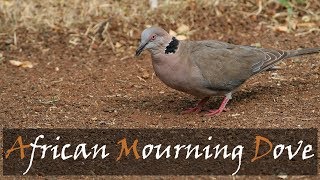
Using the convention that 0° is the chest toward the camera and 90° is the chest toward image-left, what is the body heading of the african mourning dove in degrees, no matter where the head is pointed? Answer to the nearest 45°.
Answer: approximately 90°

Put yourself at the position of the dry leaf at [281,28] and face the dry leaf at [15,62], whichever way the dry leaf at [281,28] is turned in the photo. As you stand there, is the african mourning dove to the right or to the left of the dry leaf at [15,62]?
left

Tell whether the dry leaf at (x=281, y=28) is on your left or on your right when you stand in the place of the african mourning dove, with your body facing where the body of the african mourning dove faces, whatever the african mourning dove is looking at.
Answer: on your right

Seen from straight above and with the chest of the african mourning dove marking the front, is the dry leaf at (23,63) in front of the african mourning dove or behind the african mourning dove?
in front

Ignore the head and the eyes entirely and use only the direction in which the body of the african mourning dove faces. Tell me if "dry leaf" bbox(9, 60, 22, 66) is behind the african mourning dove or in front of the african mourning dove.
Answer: in front

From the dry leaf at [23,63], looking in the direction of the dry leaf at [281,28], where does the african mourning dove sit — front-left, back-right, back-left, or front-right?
front-right
